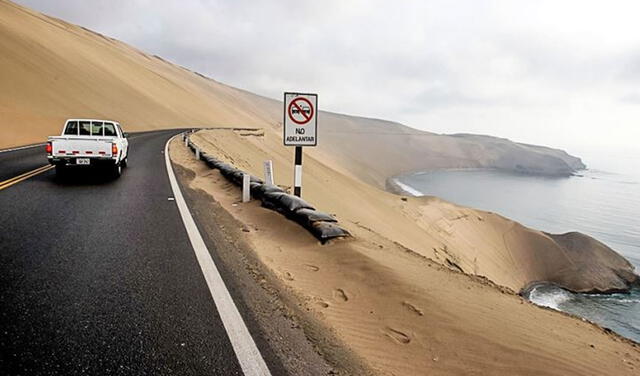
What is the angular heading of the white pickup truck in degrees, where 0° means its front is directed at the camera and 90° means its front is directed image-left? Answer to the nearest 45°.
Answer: approximately 180°

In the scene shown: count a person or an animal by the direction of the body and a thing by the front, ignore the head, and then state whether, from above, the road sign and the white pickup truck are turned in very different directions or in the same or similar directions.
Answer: very different directions

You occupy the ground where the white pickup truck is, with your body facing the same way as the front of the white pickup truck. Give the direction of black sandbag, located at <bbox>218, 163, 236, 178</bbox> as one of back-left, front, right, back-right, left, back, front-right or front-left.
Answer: right

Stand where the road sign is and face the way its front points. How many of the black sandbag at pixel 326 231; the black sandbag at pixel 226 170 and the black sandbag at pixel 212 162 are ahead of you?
1

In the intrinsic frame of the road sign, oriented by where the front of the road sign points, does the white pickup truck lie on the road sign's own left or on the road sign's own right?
on the road sign's own right

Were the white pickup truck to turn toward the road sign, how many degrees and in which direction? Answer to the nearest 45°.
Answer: approximately 135° to its right

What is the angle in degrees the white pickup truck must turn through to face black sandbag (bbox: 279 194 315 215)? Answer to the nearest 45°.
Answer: approximately 135° to its right

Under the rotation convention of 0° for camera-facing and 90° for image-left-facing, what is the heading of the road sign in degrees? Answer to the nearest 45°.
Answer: approximately 0°

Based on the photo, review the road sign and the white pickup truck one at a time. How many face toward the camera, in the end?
1

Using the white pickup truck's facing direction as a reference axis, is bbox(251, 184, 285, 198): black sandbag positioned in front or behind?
behind

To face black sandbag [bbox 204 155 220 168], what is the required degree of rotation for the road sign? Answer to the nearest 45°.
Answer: approximately 135° to its right

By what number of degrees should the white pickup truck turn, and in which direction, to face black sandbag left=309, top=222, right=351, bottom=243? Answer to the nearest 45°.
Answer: approximately 135° to its right
